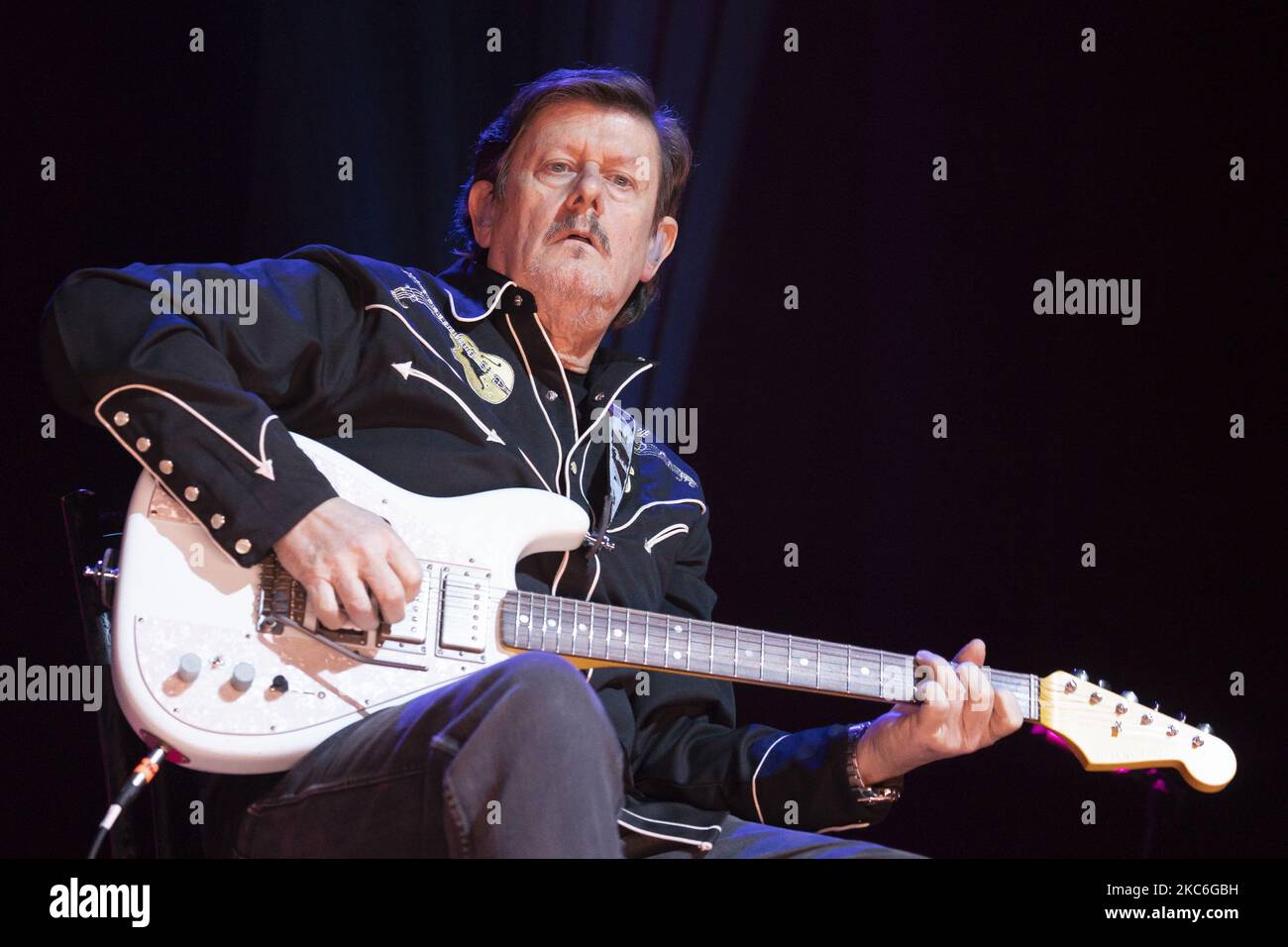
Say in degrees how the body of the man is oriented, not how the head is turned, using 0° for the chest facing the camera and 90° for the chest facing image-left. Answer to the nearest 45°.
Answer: approximately 315°
